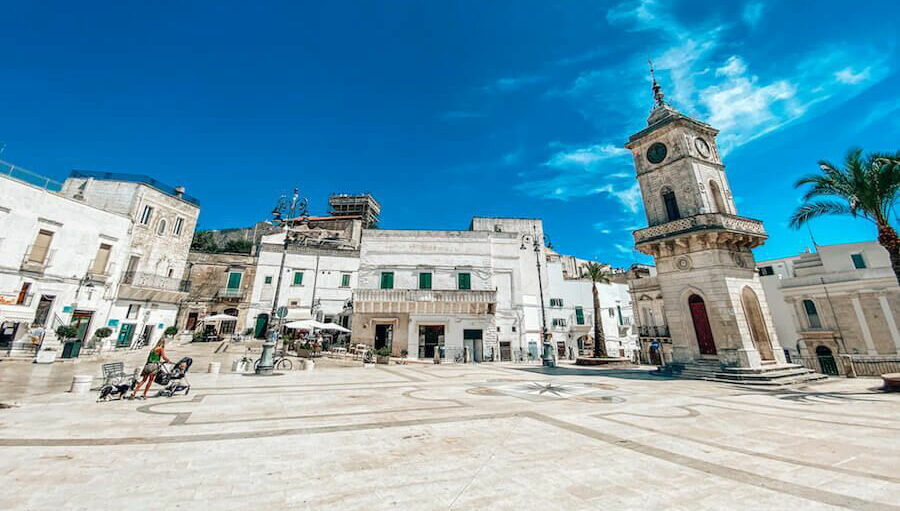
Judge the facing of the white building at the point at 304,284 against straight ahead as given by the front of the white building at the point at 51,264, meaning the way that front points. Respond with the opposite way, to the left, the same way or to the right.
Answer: to the right

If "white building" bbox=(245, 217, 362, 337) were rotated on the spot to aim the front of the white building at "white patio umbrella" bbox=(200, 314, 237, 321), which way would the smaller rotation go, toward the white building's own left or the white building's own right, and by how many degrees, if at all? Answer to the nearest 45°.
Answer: approximately 90° to the white building's own right

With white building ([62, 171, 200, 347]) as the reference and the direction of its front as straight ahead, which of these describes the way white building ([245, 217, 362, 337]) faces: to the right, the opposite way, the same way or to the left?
to the right

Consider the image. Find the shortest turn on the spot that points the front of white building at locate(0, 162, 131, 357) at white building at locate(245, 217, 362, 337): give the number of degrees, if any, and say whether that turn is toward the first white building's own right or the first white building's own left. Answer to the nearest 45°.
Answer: approximately 45° to the first white building's own left

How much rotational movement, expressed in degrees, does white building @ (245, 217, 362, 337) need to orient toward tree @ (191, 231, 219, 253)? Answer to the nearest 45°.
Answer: approximately 135° to its right

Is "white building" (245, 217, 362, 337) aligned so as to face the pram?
yes

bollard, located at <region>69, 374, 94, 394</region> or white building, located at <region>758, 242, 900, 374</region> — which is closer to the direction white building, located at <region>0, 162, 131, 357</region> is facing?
the white building

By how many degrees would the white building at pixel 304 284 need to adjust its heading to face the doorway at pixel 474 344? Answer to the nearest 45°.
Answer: approximately 45° to its left
